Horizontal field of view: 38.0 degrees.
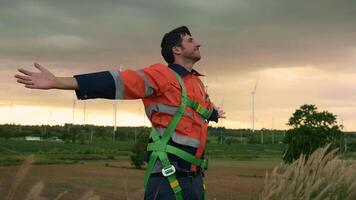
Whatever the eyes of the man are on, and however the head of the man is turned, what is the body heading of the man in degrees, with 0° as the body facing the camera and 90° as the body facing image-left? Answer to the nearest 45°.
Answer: approximately 315°

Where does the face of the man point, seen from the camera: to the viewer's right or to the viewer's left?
to the viewer's right

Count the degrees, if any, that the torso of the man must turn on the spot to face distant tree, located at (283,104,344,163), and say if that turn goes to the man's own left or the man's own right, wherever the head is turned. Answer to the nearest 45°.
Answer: approximately 135° to the man's own left
